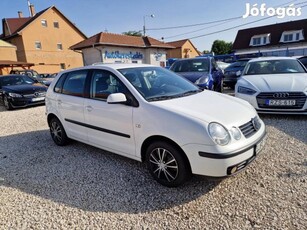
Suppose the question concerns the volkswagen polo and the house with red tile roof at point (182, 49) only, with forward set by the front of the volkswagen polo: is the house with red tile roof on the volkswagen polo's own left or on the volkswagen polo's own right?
on the volkswagen polo's own left

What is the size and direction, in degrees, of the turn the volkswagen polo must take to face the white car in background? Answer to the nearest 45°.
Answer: approximately 90° to its left

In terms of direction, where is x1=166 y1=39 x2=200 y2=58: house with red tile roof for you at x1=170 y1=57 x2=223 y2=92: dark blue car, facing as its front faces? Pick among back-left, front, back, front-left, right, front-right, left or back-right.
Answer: back-right

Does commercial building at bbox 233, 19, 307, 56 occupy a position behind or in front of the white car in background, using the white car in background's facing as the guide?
behind

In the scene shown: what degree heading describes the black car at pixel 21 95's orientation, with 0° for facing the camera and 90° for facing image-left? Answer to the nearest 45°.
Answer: approximately 315°

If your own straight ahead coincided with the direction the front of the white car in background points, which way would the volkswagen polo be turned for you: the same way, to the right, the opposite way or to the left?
to the left

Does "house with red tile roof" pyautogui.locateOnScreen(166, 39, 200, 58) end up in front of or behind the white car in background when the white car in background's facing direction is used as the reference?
behind

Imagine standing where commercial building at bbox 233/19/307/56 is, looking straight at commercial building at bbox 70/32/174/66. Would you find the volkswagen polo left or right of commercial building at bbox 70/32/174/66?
left

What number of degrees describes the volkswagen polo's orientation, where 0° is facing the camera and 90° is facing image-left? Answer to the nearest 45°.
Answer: approximately 315°

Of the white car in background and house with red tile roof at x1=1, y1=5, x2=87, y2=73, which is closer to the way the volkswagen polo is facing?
the white car in background

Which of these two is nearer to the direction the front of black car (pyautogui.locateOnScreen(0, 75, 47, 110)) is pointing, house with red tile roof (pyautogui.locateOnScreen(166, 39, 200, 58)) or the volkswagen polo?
the volkswagen polo
